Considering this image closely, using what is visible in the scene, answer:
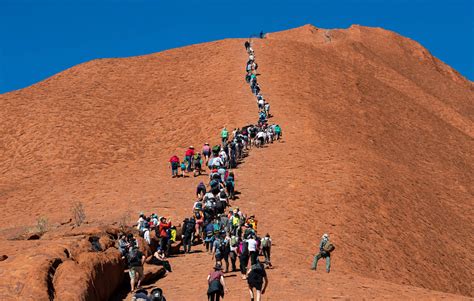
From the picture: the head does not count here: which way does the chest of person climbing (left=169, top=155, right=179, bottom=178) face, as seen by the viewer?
away from the camera

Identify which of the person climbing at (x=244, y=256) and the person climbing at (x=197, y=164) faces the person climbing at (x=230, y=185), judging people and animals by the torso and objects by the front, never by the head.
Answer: the person climbing at (x=244, y=256)

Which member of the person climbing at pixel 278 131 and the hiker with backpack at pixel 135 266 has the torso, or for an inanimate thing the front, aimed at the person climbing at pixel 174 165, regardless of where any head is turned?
the hiker with backpack

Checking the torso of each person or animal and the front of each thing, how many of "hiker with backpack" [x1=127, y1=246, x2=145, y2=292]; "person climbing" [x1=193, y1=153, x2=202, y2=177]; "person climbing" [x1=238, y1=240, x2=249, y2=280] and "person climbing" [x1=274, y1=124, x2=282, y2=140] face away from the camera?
4

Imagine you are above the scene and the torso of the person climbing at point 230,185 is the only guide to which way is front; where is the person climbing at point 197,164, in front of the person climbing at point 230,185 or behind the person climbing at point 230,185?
in front

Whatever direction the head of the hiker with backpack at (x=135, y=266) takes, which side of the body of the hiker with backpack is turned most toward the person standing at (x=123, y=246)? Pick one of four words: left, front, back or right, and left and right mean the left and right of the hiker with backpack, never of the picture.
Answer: front

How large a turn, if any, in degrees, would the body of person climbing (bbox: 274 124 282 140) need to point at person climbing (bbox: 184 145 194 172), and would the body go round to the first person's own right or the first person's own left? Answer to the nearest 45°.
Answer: approximately 135° to the first person's own left

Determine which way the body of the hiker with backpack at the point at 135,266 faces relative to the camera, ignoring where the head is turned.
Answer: away from the camera

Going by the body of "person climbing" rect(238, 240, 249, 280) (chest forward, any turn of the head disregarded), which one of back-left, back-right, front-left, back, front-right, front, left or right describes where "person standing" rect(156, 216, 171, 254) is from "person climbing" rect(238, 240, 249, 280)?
front-left

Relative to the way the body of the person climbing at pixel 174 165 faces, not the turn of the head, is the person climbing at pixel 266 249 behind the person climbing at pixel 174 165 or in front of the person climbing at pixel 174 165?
behind

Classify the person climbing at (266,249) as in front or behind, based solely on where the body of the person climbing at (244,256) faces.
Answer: in front

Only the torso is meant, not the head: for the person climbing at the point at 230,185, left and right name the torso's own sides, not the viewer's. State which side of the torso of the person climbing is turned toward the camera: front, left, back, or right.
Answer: back

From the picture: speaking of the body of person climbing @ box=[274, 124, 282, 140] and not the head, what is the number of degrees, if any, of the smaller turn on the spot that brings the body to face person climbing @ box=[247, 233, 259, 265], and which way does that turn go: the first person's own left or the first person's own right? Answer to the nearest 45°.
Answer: approximately 180°

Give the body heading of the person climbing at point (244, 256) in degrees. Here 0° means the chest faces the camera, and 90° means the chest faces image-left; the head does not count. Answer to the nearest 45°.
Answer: approximately 180°

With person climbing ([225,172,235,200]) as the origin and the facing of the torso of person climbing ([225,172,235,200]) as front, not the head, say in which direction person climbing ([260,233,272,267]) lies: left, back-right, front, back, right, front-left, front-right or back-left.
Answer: back

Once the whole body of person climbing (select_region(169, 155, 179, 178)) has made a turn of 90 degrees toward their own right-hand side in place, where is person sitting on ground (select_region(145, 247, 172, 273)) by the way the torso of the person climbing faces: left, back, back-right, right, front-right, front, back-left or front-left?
right

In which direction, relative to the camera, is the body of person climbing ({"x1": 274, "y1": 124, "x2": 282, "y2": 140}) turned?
away from the camera

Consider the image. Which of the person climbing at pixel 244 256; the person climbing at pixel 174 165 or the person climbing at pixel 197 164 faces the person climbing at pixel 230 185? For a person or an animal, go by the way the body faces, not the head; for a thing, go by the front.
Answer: the person climbing at pixel 244 256
